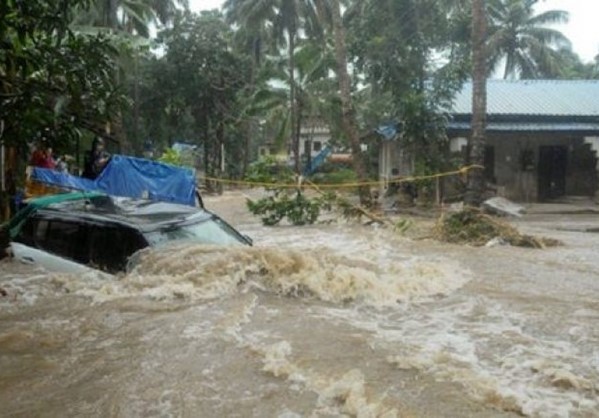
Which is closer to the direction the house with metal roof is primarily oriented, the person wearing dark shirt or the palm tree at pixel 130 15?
the person wearing dark shirt

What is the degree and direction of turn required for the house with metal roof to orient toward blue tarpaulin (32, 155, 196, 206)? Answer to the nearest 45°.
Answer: approximately 45° to its right

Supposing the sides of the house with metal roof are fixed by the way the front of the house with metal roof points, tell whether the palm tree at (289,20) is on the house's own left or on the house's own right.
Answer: on the house's own right

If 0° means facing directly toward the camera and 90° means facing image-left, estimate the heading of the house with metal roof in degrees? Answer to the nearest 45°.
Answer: approximately 0°

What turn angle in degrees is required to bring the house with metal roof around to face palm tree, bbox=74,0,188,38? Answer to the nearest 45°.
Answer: approximately 90° to its right

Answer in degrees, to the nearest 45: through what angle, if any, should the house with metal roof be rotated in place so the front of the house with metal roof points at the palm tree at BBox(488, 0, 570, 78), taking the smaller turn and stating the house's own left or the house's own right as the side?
approximately 180°
